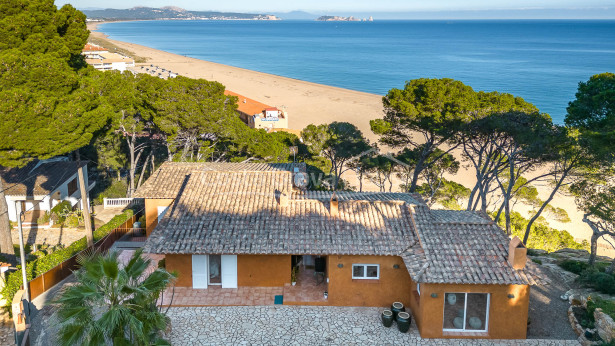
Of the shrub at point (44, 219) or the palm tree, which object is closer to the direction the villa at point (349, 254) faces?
the palm tree

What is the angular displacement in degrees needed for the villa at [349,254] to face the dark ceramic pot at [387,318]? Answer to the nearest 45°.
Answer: approximately 45° to its left

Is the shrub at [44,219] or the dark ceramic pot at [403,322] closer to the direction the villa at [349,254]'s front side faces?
the dark ceramic pot

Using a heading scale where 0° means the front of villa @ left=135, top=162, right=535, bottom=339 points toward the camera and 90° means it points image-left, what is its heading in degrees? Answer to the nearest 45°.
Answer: approximately 0°

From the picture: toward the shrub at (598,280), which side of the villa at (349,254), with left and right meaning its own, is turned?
left

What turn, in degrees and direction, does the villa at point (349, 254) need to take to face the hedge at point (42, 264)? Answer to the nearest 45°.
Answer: approximately 90° to its right

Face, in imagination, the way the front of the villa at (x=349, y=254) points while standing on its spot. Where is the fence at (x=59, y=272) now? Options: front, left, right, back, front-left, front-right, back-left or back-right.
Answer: right

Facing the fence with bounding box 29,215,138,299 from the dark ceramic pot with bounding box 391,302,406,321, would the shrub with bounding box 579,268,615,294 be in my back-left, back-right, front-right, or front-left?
back-right

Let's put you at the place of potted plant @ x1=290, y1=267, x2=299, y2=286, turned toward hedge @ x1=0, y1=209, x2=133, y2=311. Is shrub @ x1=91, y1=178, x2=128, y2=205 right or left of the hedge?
right

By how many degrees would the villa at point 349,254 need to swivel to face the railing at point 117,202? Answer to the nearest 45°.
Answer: approximately 135° to its right

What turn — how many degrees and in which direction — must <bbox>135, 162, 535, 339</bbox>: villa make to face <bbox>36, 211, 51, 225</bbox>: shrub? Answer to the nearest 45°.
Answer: approximately 135° to its right
